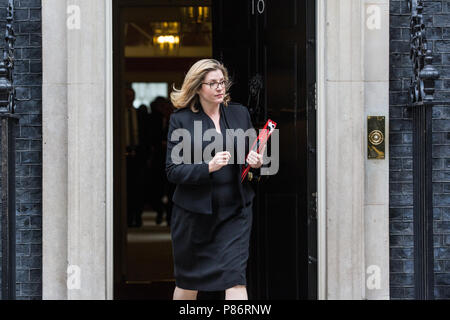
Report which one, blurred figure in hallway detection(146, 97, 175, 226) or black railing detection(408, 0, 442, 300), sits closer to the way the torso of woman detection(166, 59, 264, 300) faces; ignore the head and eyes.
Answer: the black railing

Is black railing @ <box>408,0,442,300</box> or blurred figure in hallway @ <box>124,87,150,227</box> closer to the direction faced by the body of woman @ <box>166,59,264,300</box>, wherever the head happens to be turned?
the black railing

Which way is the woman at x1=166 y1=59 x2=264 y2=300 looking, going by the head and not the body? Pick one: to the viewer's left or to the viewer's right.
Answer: to the viewer's right

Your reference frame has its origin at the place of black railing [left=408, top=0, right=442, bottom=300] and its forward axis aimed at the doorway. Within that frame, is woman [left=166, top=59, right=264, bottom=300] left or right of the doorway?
left

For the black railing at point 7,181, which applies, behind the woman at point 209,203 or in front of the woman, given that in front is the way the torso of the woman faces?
behind

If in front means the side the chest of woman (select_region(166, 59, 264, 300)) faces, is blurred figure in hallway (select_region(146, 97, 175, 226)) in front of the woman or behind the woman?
behind

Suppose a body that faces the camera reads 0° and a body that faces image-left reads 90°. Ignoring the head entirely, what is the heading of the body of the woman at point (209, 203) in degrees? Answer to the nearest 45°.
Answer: approximately 315°

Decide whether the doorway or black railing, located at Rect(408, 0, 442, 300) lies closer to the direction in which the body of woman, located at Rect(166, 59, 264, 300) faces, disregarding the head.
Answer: the black railing

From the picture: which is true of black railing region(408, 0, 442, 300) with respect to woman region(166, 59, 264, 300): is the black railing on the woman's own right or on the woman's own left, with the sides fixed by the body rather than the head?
on the woman's own left

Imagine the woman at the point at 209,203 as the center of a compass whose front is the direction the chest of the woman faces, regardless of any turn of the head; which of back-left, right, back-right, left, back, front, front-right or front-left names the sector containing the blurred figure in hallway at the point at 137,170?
back-left
